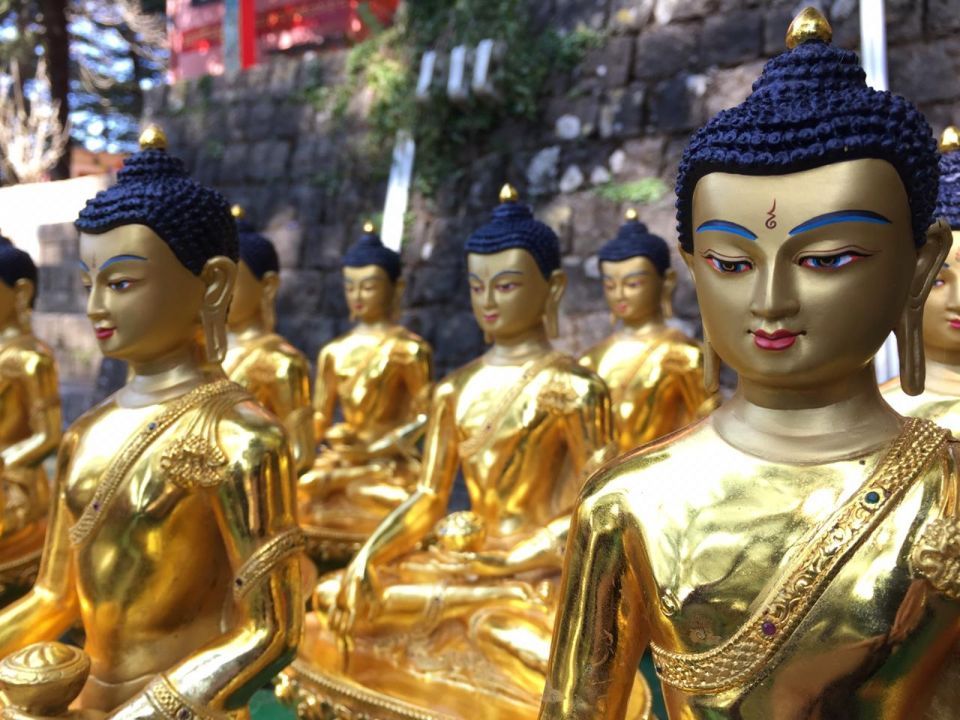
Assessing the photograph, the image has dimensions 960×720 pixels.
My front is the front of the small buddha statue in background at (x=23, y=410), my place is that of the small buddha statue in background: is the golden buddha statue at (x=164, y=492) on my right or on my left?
on my left

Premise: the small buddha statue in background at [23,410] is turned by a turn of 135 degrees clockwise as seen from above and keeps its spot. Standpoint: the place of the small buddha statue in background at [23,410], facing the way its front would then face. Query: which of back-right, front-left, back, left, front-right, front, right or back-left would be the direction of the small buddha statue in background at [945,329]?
back-right

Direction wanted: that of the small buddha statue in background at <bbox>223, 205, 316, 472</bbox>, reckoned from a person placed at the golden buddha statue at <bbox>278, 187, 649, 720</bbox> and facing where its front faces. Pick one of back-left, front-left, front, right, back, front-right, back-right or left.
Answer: right

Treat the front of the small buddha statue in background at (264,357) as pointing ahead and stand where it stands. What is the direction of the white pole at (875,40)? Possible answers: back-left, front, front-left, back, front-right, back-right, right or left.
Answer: back-left

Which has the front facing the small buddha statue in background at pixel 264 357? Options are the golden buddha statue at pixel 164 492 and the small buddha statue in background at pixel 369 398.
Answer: the small buddha statue in background at pixel 369 398

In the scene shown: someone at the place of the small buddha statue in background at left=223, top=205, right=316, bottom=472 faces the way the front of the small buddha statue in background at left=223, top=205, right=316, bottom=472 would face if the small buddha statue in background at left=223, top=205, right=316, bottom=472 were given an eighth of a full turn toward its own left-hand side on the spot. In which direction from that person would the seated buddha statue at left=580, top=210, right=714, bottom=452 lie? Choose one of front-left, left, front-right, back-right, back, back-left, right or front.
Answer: left

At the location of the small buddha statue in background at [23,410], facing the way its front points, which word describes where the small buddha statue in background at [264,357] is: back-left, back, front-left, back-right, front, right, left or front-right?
back-left

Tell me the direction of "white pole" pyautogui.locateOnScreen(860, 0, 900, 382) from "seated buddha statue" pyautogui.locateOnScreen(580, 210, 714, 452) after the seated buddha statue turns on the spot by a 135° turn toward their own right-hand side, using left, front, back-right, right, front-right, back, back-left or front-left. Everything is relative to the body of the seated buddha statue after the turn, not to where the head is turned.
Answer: front-right

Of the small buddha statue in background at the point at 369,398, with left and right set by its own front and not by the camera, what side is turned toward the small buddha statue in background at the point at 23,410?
front

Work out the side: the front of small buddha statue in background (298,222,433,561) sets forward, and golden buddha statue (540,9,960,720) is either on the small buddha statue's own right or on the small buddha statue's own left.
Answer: on the small buddha statue's own left

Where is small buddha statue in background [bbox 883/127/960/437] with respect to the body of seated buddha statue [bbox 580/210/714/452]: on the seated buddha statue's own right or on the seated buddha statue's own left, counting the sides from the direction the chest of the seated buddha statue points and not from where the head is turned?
on the seated buddha statue's own left

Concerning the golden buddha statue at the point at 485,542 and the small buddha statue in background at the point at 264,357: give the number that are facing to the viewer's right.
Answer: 0

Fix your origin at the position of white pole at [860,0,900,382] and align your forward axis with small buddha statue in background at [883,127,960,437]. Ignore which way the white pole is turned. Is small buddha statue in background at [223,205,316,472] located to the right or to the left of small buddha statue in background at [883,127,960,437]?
right

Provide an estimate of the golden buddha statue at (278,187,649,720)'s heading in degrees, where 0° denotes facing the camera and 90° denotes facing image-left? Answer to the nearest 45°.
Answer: approximately 45°

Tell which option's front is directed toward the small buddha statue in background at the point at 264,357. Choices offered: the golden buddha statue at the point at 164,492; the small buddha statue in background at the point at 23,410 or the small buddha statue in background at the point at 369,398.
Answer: the small buddha statue in background at the point at 369,398
